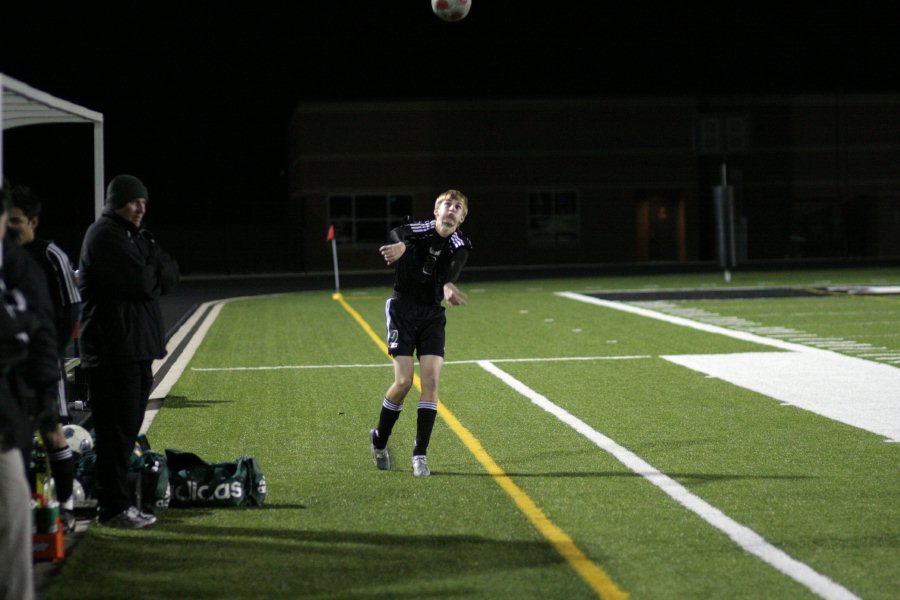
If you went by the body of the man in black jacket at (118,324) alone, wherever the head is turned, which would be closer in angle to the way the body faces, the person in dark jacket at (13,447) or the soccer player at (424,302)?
the soccer player

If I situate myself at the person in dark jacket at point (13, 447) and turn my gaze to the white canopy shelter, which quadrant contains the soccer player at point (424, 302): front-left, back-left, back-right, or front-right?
front-right

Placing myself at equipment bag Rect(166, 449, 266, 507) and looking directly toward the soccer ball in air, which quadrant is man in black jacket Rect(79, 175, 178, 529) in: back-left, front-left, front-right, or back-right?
back-left

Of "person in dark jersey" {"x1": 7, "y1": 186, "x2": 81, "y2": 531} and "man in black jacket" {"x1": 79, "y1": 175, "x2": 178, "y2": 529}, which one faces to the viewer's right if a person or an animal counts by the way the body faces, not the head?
the man in black jacket

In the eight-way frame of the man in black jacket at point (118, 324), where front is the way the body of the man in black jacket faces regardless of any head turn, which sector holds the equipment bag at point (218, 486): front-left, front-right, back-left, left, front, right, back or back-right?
front-left

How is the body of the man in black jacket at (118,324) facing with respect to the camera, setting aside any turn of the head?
to the viewer's right
